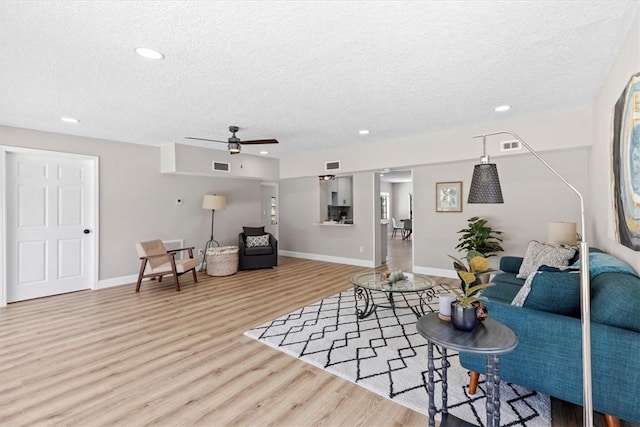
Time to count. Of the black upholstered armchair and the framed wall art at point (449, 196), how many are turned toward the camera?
2

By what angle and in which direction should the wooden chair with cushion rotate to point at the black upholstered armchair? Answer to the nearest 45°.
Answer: approximately 45° to its left

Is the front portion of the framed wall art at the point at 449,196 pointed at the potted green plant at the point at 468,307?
yes

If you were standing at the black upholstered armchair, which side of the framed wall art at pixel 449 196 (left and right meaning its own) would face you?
right

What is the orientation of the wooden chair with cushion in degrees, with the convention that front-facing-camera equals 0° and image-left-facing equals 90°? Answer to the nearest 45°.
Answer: approximately 315°

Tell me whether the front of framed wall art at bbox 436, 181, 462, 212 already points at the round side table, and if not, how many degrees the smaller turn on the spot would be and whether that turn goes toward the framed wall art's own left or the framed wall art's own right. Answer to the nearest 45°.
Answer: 0° — it already faces it

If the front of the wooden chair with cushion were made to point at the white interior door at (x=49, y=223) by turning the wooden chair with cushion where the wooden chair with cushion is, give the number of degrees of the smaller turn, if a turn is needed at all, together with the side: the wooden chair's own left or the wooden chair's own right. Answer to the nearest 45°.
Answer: approximately 135° to the wooden chair's own right

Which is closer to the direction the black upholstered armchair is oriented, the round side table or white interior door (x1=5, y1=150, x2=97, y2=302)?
the round side table

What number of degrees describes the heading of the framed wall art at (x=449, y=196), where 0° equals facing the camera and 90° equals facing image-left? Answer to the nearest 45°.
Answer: approximately 0°
